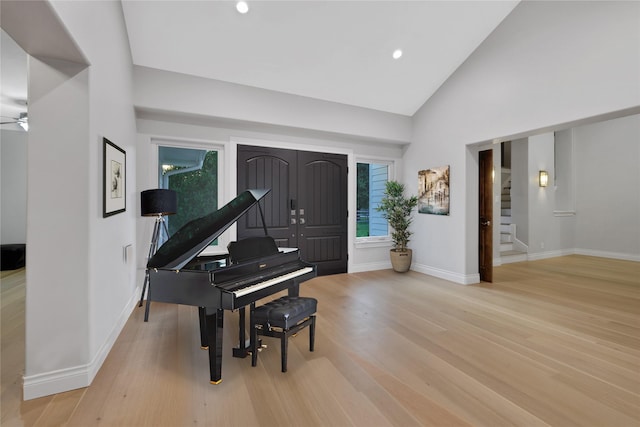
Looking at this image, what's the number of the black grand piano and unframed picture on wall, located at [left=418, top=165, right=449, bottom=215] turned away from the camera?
0

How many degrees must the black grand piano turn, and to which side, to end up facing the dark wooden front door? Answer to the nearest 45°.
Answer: approximately 90° to its left

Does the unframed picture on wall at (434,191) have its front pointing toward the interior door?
no

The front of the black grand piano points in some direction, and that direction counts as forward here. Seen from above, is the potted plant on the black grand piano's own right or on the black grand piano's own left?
on the black grand piano's own left

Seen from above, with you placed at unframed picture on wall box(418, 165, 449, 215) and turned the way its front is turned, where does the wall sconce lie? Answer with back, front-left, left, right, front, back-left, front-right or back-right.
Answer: back

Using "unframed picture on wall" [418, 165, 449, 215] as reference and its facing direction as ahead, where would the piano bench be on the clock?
The piano bench is roughly at 11 o'clock from the unframed picture on wall.

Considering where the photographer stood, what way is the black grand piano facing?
facing the viewer and to the right of the viewer

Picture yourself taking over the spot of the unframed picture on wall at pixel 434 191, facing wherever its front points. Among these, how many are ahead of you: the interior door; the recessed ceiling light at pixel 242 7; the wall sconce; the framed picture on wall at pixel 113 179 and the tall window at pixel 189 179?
3

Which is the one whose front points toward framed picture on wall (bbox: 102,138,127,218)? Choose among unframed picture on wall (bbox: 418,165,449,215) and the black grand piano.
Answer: unframed picture on wall (bbox: 418,165,449,215)

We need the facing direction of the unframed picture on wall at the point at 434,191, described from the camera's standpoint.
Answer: facing the viewer and to the left of the viewer

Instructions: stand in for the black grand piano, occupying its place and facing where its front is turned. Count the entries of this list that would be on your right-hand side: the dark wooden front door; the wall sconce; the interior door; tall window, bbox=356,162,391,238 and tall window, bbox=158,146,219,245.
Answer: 0

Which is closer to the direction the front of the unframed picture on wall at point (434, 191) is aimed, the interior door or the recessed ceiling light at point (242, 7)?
the recessed ceiling light

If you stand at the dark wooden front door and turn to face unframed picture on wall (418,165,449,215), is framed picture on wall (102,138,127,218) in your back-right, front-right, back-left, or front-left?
back-right

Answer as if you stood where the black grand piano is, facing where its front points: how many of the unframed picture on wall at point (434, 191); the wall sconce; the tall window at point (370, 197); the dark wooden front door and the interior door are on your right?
0
